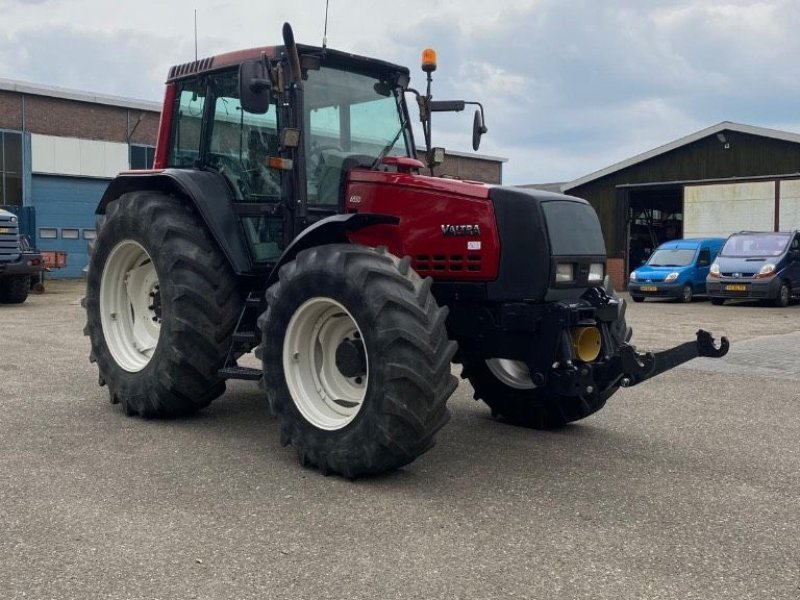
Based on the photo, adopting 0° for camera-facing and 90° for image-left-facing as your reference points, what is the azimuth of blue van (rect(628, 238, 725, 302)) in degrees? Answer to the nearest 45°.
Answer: approximately 45°

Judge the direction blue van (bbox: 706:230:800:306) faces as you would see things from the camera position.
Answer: facing the viewer and to the left of the viewer

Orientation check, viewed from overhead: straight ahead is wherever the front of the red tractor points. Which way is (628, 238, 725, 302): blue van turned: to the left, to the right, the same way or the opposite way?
to the right

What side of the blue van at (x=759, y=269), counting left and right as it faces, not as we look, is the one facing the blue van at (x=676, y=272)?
right

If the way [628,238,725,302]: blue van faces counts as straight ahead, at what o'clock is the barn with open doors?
The barn with open doors is roughly at 5 o'clock from the blue van.

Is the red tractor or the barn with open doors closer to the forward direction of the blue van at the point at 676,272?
the red tractor

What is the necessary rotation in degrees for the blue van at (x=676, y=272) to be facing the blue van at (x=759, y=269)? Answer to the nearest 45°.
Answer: approximately 90° to its left

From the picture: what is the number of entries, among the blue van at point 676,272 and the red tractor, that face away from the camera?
0

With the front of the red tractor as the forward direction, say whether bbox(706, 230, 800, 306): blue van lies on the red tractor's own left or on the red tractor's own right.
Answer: on the red tractor's own left

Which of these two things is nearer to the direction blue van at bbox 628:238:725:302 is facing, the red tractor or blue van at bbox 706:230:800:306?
the red tractor

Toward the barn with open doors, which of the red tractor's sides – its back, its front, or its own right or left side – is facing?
left
